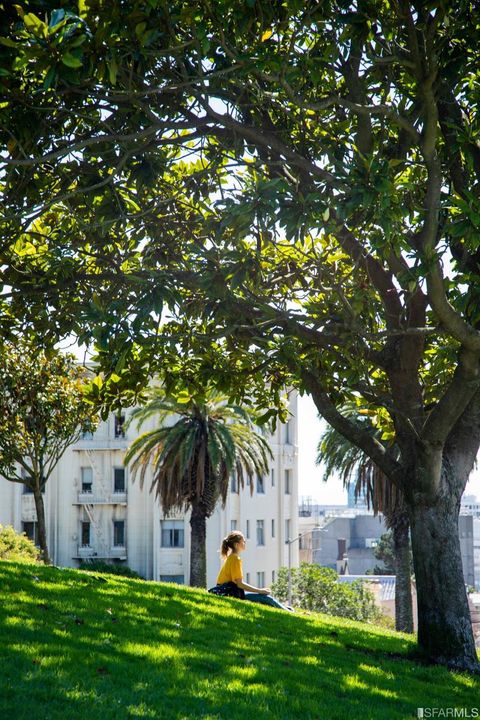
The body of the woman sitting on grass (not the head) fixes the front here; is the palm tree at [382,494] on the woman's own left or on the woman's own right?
on the woman's own left

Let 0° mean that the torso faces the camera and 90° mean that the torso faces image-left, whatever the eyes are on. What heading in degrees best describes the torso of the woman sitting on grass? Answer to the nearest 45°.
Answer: approximately 270°

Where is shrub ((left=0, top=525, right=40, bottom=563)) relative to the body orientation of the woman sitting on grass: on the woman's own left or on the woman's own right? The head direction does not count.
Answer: on the woman's own left

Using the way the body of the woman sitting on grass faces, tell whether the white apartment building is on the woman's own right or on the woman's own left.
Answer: on the woman's own left

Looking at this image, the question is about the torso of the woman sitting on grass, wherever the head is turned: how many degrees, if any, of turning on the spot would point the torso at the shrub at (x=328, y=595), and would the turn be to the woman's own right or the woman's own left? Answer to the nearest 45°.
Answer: approximately 90° to the woman's own left

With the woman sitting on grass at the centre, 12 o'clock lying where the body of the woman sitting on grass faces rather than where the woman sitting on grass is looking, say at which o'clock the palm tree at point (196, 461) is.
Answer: The palm tree is roughly at 9 o'clock from the woman sitting on grass.
